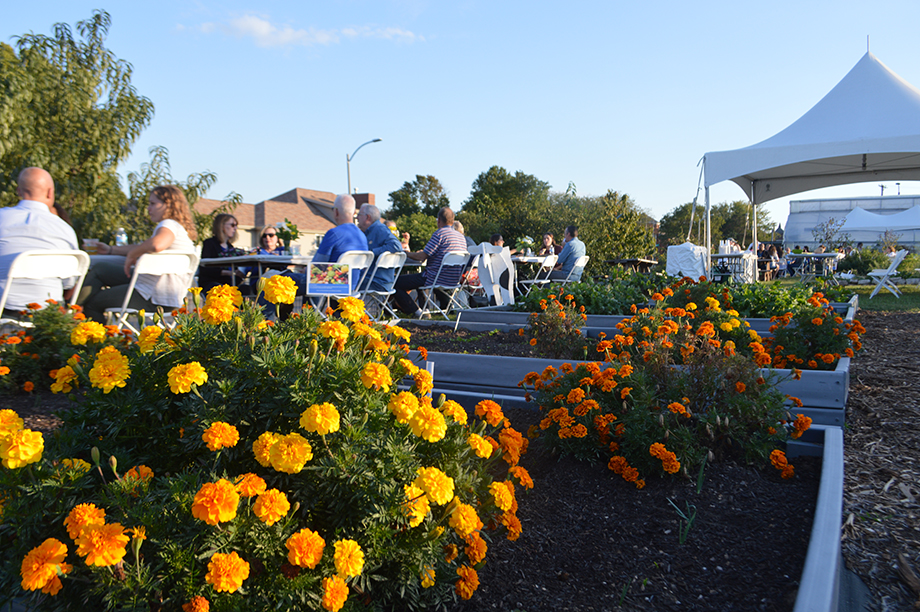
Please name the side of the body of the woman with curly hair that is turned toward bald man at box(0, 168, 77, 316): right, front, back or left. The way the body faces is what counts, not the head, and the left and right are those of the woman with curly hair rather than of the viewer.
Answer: front

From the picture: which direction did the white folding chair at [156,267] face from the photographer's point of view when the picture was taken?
facing away from the viewer and to the left of the viewer

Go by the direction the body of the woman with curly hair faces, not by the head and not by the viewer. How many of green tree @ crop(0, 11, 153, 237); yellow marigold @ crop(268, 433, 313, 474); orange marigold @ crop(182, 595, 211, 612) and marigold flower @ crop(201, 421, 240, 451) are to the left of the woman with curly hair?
3

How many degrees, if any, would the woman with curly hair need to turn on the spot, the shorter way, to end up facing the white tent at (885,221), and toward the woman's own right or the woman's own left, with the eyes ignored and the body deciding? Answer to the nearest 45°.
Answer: approximately 180°

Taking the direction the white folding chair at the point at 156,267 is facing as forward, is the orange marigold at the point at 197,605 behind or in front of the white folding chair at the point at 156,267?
behind

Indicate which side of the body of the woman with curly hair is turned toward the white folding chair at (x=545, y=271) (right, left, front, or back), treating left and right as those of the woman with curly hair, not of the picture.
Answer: right

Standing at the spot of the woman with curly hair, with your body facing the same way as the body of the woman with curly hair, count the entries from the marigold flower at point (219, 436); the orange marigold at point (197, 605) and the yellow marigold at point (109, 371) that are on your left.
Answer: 3

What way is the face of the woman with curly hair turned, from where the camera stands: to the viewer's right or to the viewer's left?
to the viewer's left

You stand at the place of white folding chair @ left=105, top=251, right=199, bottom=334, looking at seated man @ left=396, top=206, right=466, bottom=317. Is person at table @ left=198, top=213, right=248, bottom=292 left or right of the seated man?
left

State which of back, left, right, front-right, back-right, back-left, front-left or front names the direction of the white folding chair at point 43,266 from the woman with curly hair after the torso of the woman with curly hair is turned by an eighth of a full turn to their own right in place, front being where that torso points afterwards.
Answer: left

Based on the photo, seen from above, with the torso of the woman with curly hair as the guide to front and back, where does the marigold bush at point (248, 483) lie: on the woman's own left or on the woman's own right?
on the woman's own left

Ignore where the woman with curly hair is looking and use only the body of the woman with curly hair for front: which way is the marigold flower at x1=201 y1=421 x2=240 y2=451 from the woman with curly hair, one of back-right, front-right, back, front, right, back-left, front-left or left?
left

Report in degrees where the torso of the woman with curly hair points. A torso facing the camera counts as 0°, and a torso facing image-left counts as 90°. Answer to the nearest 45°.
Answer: approximately 90°
